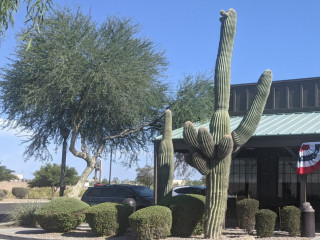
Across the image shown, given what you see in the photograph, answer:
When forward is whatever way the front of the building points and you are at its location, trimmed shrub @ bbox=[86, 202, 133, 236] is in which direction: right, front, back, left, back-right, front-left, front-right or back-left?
front-right

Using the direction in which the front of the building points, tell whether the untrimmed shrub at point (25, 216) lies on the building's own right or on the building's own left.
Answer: on the building's own right

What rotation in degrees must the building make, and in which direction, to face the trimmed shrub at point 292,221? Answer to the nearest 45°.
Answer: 0° — it already faces it

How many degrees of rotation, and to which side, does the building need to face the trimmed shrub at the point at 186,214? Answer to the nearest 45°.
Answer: approximately 45° to its right

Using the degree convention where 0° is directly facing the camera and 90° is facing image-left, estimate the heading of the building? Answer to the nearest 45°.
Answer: approximately 0°
